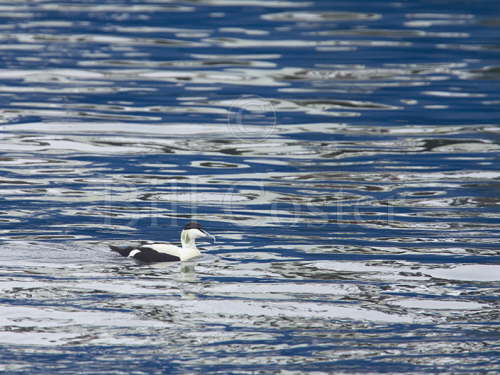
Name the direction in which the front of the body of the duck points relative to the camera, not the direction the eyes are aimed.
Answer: to the viewer's right
